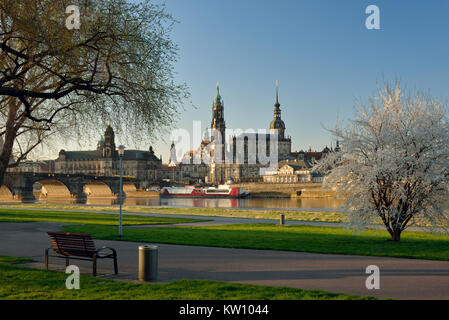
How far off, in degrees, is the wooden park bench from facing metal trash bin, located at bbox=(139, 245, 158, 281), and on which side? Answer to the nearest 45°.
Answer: approximately 90° to its right

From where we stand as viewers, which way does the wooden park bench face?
facing away from the viewer and to the right of the viewer

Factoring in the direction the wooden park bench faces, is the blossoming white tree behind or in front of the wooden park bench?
in front

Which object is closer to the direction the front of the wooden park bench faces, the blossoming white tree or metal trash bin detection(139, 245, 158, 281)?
the blossoming white tree
